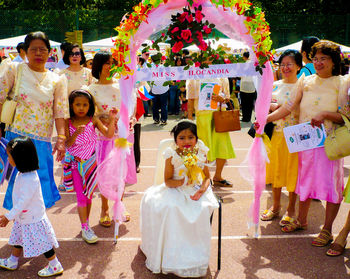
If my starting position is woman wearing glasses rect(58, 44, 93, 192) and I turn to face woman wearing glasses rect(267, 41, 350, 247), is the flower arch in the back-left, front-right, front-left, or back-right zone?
front-right

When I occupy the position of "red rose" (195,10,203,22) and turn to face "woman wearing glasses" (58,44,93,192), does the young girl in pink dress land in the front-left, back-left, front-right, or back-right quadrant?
front-left

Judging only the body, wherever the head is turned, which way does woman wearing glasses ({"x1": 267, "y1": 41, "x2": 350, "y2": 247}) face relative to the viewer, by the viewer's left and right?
facing the viewer and to the left of the viewer

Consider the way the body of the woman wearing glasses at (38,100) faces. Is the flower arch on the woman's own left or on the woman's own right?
on the woman's own left

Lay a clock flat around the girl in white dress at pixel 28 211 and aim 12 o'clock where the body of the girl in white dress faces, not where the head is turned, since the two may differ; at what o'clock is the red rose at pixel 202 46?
The red rose is roughly at 6 o'clock from the girl in white dress.

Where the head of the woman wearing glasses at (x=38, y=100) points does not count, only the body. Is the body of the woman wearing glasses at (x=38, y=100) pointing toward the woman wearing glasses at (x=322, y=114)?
no

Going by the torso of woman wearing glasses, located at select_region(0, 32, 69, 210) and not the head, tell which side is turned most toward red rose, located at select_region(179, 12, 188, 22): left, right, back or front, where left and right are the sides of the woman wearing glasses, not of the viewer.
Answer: left

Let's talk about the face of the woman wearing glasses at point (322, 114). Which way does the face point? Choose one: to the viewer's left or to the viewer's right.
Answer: to the viewer's left

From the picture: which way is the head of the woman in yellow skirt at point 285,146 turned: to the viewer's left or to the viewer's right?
to the viewer's left

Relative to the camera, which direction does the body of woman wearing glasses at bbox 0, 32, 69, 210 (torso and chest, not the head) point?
toward the camera

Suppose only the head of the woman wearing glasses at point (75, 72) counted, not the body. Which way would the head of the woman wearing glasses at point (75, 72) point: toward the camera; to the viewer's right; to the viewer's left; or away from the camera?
toward the camera

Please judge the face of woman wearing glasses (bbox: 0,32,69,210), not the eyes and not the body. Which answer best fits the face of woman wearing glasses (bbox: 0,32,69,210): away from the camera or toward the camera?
toward the camera

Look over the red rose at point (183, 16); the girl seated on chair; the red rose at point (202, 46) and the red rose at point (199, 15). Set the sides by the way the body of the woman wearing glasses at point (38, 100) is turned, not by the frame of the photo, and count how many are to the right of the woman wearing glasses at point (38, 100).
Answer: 0
